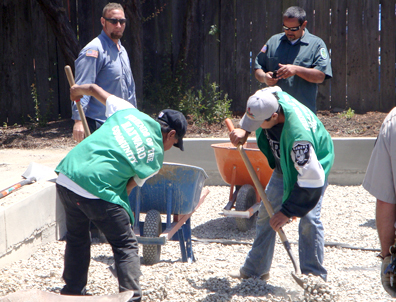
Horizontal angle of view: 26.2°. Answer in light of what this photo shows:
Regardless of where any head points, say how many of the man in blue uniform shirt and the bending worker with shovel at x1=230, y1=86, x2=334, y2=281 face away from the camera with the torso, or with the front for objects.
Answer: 0

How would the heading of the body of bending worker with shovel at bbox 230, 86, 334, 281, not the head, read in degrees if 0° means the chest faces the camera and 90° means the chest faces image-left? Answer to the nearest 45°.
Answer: approximately 45°

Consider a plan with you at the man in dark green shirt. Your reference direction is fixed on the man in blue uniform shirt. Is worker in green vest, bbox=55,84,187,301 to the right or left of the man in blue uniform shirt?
left

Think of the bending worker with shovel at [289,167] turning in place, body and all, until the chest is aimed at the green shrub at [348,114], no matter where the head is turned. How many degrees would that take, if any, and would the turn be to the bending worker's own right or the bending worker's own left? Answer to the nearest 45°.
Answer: approximately 135° to the bending worker's own right

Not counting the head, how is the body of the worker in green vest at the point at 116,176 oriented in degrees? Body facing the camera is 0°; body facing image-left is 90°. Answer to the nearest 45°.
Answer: approximately 225°

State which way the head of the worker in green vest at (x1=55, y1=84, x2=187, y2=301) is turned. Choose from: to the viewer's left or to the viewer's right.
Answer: to the viewer's right

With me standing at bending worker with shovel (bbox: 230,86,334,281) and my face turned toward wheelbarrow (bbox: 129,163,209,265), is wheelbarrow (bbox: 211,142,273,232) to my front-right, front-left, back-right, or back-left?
front-right

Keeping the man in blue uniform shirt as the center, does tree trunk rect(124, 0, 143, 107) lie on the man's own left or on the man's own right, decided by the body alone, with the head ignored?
on the man's own left

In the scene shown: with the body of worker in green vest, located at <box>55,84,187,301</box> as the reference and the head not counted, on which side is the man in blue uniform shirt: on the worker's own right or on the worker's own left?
on the worker's own left

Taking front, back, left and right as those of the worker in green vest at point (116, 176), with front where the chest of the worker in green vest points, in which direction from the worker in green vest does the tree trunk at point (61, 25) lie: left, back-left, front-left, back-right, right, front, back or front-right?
front-left

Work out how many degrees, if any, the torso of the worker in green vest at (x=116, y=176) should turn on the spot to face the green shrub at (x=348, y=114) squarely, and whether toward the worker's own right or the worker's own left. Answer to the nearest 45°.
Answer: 0° — they already face it

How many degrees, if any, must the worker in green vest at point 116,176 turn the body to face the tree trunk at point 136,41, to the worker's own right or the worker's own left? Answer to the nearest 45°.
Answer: approximately 45° to the worker's own left

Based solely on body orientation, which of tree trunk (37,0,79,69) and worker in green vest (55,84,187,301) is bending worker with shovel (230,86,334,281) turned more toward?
the worker in green vest

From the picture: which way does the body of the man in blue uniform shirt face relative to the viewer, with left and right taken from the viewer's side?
facing the viewer and to the right of the viewer

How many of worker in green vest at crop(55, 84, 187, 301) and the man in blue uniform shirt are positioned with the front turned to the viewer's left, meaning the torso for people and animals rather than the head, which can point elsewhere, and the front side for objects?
0
